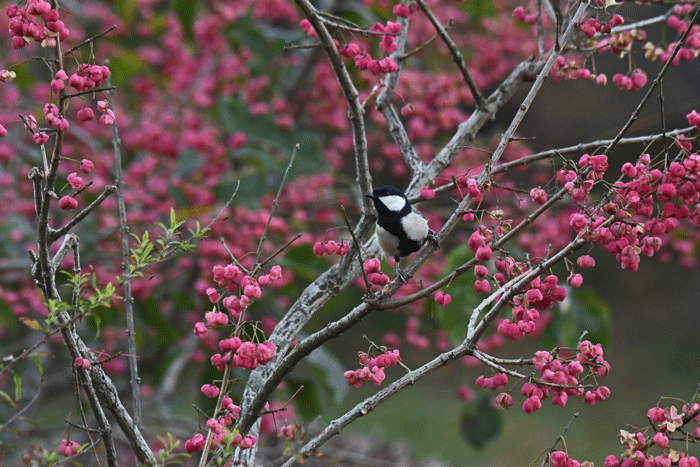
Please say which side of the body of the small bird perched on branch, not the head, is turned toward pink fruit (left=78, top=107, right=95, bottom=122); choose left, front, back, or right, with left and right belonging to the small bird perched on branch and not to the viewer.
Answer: front

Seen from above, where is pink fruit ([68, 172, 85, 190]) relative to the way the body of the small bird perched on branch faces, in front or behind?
in front

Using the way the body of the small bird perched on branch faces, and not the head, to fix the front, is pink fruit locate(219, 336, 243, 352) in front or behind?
in front

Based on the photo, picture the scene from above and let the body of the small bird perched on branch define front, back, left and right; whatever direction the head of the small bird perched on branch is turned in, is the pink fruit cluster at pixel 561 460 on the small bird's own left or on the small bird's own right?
on the small bird's own left

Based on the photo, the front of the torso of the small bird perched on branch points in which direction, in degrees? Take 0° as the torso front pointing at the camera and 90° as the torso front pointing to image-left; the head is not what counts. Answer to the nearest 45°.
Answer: approximately 45°
